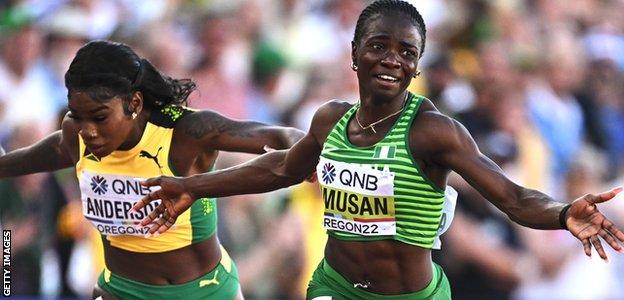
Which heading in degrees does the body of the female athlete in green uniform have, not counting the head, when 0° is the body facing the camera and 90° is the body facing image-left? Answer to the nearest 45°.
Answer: approximately 45°
